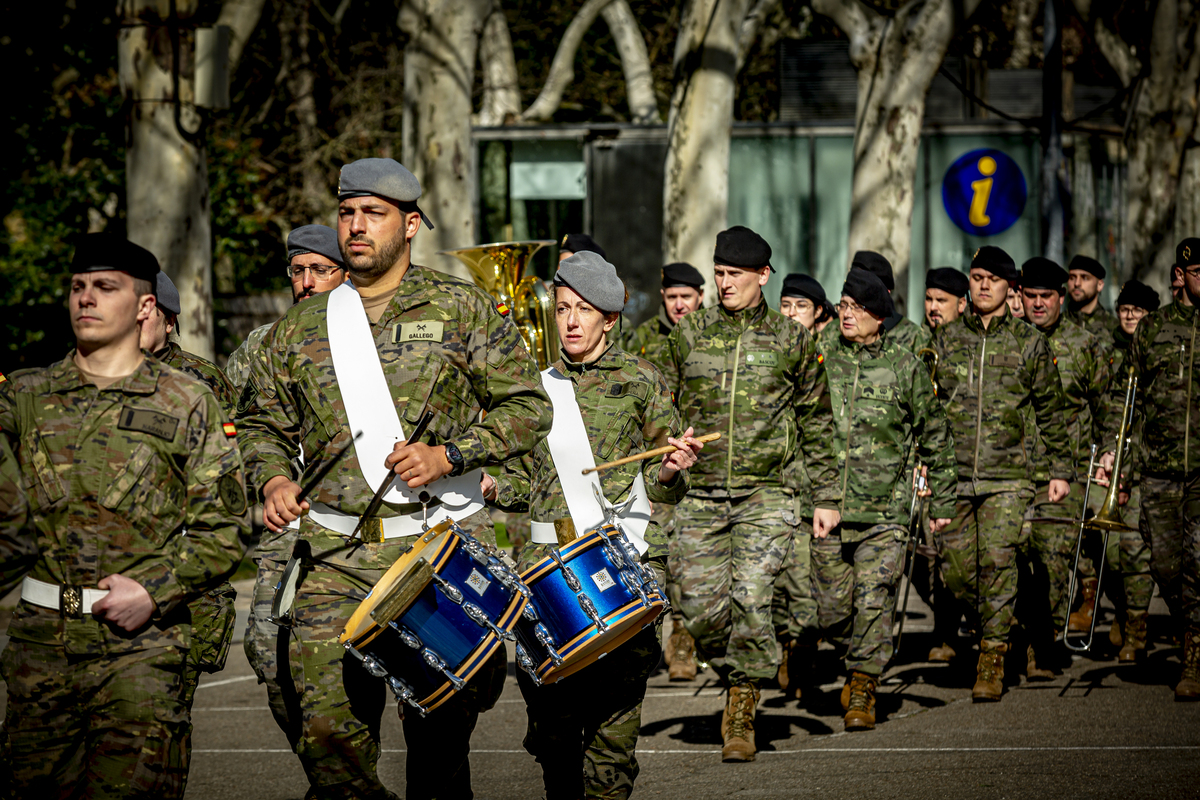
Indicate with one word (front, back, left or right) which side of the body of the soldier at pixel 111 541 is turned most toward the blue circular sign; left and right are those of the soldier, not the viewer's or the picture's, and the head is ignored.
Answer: back

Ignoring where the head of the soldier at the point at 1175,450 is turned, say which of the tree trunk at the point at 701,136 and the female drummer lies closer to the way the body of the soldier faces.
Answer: the female drummer

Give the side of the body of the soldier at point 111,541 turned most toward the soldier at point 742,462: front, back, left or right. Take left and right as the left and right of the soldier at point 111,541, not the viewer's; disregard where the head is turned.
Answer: back

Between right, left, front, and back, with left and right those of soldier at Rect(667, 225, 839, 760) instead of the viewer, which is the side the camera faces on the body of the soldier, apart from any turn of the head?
front

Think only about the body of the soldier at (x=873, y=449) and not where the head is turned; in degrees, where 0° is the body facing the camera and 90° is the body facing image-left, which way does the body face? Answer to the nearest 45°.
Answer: approximately 45°

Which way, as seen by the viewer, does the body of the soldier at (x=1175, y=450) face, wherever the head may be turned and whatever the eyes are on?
toward the camera

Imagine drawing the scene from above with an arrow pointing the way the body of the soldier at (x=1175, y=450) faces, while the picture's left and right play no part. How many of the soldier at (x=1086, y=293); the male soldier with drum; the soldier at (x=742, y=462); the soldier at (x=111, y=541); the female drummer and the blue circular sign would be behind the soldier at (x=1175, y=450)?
2

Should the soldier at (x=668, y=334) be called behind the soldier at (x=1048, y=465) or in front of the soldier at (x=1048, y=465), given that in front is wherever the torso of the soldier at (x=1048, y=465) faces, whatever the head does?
in front

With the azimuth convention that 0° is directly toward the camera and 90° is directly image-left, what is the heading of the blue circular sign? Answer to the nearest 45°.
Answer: approximately 0°

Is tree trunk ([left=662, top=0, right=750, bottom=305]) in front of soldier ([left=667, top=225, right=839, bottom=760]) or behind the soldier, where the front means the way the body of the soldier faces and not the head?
behind

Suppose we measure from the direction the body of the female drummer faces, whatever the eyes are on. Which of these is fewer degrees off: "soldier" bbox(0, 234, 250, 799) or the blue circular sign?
the soldier

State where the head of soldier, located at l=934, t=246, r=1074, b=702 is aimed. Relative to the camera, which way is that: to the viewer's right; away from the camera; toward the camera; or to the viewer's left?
toward the camera

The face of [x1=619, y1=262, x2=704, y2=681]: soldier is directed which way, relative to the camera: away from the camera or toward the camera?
toward the camera

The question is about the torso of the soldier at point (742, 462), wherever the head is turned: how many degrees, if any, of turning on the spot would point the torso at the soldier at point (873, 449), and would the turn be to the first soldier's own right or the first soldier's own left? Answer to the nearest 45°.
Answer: approximately 135° to the first soldier's own left

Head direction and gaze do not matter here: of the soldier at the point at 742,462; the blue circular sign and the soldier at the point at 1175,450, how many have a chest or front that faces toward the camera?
3

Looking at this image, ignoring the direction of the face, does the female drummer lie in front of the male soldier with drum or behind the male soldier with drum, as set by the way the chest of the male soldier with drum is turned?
behind

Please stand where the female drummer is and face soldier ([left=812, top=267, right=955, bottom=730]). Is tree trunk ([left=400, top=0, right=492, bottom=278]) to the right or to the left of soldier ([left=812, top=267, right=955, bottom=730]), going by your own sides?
left

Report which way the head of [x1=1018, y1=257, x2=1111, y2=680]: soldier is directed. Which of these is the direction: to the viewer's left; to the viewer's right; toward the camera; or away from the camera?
toward the camera

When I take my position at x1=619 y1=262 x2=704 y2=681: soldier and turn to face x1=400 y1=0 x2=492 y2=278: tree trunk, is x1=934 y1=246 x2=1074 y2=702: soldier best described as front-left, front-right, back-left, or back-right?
back-right
